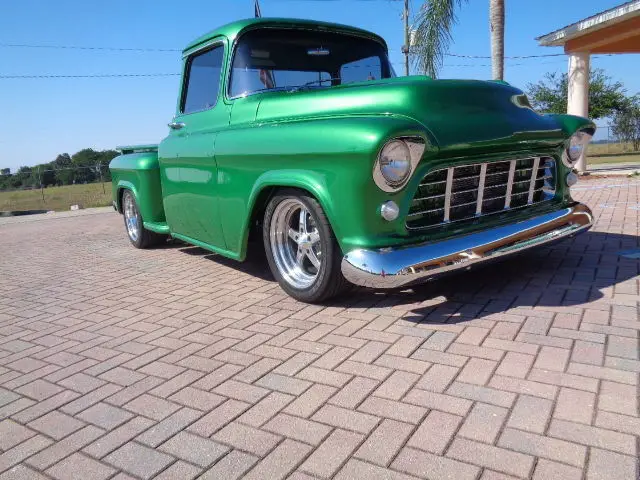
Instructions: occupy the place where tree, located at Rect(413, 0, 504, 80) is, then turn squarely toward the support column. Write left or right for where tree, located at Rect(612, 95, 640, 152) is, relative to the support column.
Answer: left

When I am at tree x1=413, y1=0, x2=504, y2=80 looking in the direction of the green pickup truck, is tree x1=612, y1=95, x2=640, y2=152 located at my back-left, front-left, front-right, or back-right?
back-left

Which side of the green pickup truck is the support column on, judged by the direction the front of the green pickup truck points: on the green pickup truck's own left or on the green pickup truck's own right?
on the green pickup truck's own left

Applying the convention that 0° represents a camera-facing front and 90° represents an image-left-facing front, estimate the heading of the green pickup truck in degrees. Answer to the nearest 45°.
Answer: approximately 315°

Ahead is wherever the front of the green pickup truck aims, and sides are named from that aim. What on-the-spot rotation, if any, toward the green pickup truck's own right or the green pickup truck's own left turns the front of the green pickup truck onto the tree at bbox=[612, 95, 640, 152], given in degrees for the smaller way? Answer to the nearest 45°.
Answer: approximately 90° to the green pickup truck's own left

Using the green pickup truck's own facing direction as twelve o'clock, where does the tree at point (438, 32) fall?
The tree is roughly at 8 o'clock from the green pickup truck.
